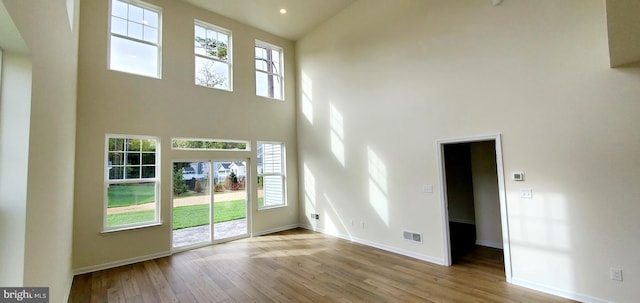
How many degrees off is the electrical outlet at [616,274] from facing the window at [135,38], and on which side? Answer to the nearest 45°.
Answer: approximately 45° to its right

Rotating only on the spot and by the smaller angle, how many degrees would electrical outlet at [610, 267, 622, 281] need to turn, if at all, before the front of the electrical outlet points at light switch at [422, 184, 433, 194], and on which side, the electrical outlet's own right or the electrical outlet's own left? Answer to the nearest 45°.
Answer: approximately 90° to the electrical outlet's own right

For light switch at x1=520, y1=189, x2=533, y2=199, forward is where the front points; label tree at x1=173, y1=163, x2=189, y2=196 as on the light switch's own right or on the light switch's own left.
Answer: on the light switch's own right

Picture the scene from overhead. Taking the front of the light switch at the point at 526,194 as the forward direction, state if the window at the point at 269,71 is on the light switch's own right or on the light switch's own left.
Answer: on the light switch's own right

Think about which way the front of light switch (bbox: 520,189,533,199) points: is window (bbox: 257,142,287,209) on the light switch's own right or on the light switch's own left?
on the light switch's own right

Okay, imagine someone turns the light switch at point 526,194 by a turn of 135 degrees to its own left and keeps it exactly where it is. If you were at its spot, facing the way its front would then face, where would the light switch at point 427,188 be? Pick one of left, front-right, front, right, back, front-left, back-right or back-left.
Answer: back-left
